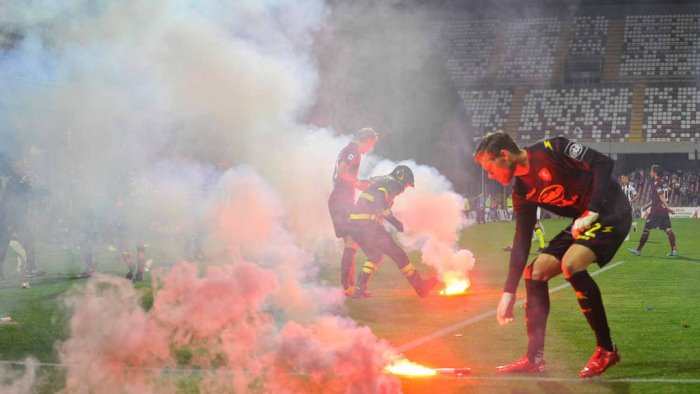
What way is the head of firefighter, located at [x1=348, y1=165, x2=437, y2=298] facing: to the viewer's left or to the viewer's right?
to the viewer's right

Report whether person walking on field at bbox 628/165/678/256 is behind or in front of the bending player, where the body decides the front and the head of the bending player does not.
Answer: behind

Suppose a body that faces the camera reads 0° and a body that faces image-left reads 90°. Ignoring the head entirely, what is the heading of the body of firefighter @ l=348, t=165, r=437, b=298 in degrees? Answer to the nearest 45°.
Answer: approximately 270°

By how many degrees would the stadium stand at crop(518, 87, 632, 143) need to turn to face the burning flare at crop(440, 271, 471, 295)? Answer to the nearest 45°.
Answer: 0° — it already faces it

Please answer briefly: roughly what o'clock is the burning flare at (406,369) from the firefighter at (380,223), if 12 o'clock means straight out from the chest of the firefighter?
The burning flare is roughly at 3 o'clock from the firefighter.

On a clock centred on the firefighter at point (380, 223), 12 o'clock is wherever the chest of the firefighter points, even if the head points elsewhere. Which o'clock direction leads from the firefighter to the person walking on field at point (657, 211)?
The person walking on field is roughly at 10 o'clock from the firefighter.

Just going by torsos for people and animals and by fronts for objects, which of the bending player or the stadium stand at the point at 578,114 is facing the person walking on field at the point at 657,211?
the stadium stand

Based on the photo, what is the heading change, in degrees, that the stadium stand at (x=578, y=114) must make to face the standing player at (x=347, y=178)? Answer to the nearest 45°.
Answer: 0° — it already faces them

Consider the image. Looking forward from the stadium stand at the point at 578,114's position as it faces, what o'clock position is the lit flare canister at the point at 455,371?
The lit flare canister is roughly at 12 o'clock from the stadium stand.

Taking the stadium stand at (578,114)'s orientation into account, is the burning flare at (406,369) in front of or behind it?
in front

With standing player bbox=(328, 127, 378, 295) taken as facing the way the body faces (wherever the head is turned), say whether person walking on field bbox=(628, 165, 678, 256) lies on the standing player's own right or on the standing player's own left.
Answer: on the standing player's own left

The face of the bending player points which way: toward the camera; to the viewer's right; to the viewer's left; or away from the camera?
to the viewer's left
